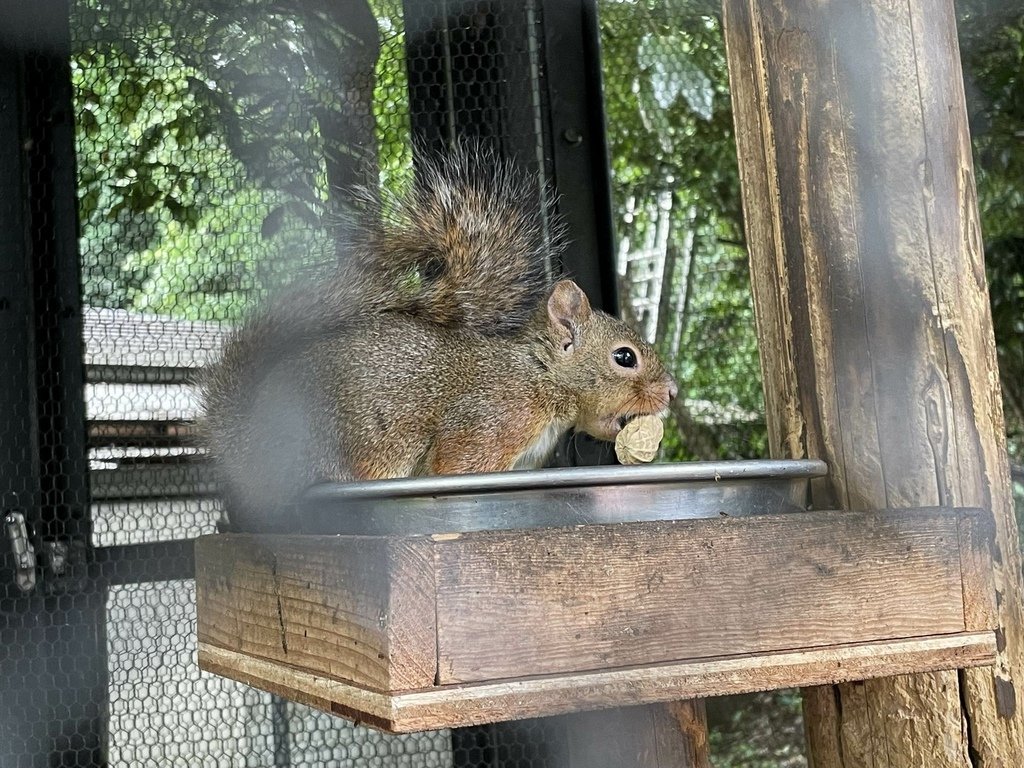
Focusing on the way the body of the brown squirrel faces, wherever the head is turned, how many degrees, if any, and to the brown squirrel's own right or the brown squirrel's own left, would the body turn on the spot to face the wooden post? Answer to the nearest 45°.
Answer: approximately 45° to the brown squirrel's own right

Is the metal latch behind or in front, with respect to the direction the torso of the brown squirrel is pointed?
behind

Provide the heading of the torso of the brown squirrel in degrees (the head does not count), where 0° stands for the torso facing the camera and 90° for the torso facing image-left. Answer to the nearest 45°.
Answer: approximately 270°
